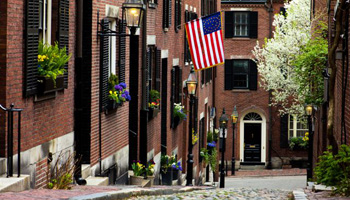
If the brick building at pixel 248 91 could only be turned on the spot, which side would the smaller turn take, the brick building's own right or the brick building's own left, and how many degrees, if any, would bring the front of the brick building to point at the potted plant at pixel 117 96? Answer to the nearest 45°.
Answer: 0° — it already faces it

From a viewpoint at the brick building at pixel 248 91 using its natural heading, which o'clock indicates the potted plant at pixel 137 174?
The potted plant is roughly at 12 o'clock from the brick building.

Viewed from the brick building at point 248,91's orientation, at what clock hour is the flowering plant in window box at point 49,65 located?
The flowering plant in window box is roughly at 12 o'clock from the brick building.

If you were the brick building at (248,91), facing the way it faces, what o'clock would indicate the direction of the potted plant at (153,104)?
The potted plant is roughly at 12 o'clock from the brick building.

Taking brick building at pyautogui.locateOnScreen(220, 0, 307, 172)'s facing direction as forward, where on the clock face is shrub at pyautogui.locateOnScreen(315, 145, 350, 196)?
The shrub is roughly at 12 o'clock from the brick building.

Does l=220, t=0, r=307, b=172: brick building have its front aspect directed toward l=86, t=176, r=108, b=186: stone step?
yes

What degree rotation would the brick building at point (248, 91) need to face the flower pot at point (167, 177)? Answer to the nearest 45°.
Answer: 0° — it already faces it

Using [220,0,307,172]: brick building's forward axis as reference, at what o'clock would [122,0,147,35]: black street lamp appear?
The black street lamp is roughly at 12 o'clock from the brick building.

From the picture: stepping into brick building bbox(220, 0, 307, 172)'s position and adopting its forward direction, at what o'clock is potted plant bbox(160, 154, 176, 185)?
The potted plant is roughly at 12 o'clock from the brick building.

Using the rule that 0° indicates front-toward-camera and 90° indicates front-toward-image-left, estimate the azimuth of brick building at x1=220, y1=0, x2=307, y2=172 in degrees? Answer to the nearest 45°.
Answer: approximately 0°

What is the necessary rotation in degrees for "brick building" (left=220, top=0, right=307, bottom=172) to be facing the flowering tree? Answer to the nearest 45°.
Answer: approximately 45° to its left
